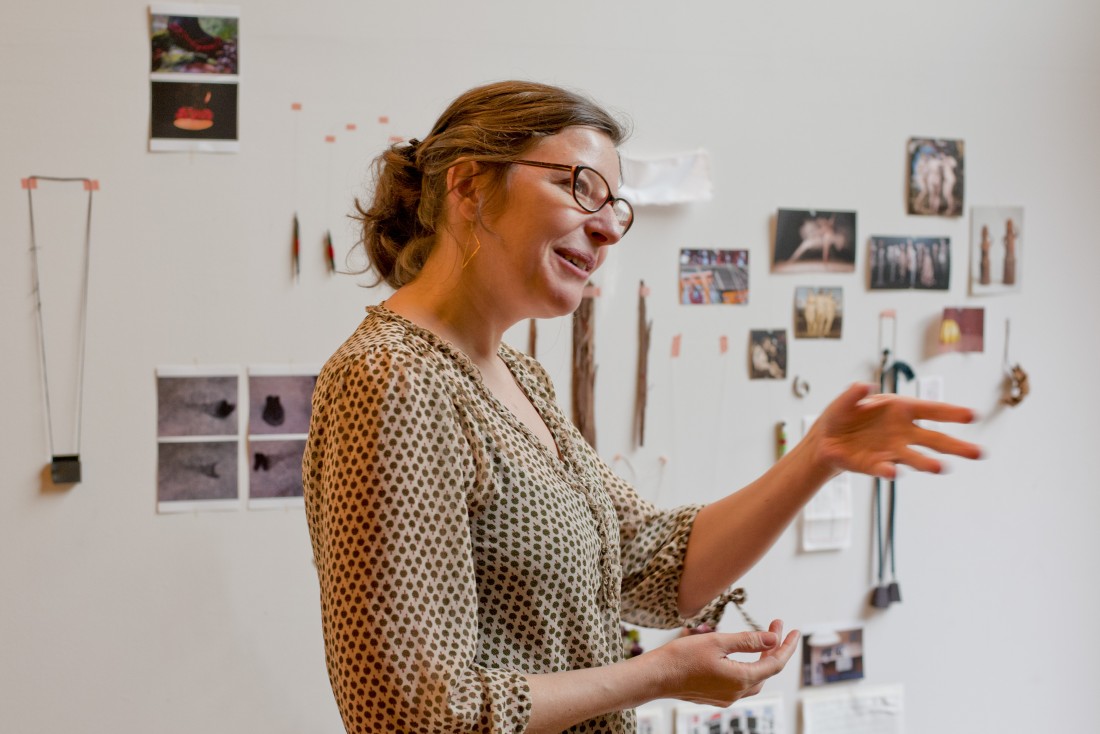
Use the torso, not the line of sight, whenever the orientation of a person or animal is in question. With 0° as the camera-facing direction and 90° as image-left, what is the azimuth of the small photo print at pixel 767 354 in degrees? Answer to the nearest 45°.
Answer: approximately 0°

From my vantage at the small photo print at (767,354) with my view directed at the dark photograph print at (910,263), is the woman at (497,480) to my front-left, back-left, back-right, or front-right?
back-right

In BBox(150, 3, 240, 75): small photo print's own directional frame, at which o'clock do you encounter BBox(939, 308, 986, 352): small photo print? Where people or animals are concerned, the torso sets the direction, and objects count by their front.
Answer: BBox(939, 308, 986, 352): small photo print is roughly at 9 o'clock from BBox(150, 3, 240, 75): small photo print.

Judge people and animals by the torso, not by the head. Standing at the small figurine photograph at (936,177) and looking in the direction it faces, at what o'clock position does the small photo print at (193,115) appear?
The small photo print is roughly at 2 o'clock from the small figurine photograph.

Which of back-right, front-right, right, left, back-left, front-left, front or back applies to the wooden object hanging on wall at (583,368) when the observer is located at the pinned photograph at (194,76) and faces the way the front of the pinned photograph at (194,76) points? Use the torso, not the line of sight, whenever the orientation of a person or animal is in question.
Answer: left

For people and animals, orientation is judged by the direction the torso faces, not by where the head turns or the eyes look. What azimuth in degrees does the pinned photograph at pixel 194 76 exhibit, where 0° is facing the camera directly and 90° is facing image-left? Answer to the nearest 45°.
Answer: approximately 0°

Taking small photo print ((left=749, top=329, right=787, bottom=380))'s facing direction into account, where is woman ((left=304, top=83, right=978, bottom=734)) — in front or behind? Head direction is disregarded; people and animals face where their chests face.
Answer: in front

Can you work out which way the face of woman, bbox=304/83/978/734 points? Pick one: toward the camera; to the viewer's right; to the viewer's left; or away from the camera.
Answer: to the viewer's right

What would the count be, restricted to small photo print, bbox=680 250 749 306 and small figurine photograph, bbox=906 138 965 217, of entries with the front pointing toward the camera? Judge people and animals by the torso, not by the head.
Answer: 2
